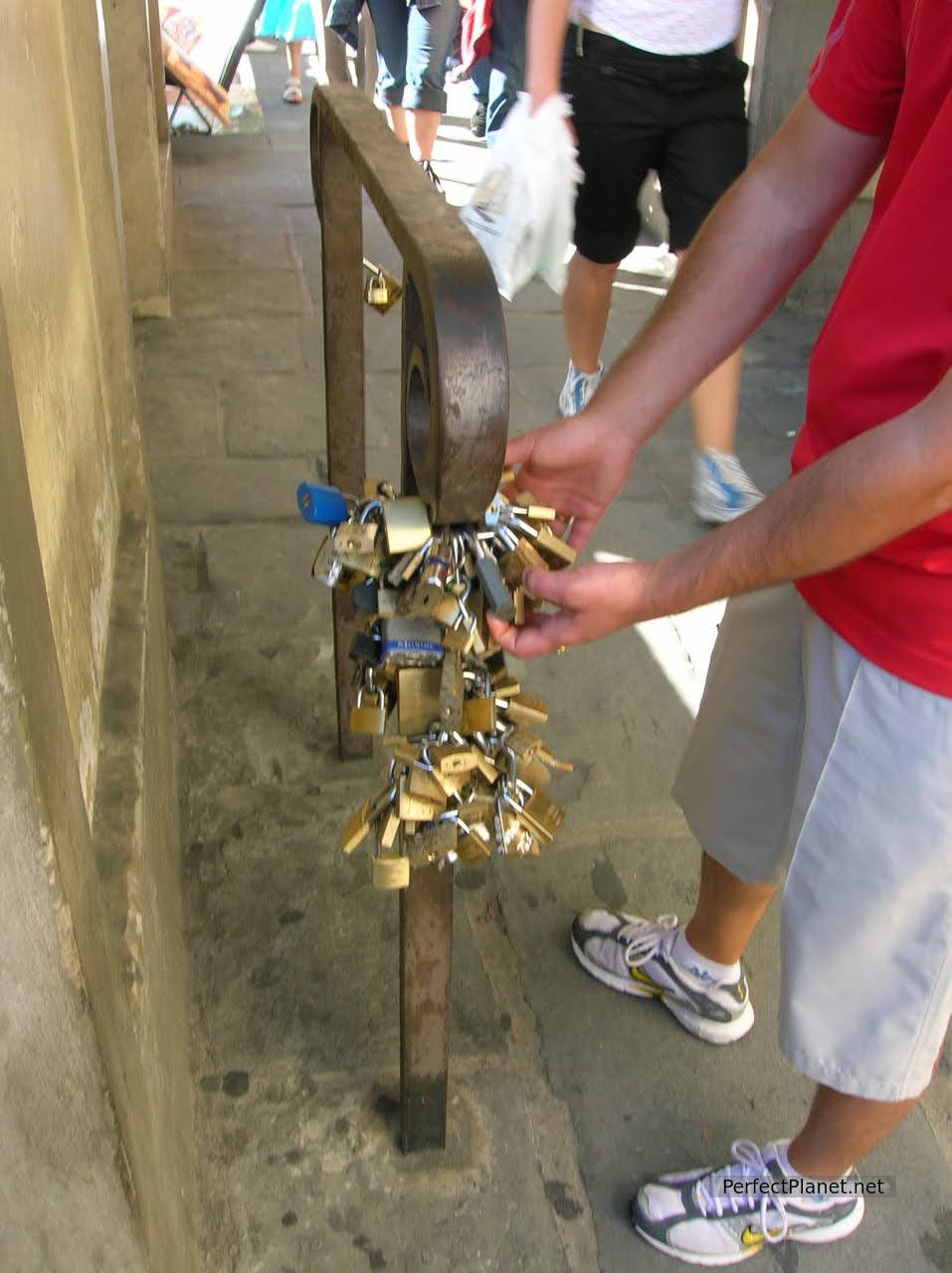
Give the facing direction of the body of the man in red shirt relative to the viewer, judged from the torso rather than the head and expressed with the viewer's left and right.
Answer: facing to the left of the viewer
